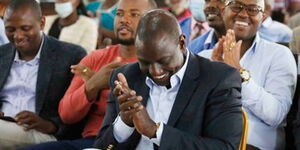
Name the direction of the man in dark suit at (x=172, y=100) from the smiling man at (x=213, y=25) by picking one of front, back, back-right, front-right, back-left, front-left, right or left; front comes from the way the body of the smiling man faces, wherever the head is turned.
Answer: front-left

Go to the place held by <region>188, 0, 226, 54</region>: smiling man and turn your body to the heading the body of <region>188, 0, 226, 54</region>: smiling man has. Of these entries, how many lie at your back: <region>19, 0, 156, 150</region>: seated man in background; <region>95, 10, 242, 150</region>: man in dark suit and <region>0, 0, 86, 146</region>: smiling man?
0

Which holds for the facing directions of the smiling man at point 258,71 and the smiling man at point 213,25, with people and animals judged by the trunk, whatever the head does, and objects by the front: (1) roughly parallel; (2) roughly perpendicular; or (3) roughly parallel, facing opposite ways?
roughly parallel

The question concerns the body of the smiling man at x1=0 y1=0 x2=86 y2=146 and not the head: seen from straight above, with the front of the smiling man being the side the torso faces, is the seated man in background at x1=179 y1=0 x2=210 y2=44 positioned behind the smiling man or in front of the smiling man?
behind

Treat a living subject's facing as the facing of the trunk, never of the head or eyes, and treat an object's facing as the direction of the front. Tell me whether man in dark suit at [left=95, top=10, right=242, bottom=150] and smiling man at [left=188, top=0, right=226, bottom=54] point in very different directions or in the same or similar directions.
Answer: same or similar directions

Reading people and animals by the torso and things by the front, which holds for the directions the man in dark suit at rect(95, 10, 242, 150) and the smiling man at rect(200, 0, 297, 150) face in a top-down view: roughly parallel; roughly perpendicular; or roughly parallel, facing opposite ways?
roughly parallel

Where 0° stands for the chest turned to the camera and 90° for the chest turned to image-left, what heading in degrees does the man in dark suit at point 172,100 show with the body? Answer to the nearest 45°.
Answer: approximately 45°

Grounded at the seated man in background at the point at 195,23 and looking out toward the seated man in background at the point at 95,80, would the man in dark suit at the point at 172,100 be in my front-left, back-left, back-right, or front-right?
front-left

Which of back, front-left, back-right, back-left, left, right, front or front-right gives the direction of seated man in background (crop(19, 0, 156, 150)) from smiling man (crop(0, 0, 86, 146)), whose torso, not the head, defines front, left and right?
left

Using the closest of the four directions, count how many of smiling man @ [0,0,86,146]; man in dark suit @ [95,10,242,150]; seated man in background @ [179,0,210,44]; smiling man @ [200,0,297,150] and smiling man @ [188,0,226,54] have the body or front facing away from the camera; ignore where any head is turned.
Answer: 0

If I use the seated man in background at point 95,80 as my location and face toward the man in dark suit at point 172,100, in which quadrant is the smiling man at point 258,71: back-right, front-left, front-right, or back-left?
front-left

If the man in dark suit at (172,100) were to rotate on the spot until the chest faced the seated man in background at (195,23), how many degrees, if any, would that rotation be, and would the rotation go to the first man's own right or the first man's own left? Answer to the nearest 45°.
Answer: approximately 135° to the first man's own right

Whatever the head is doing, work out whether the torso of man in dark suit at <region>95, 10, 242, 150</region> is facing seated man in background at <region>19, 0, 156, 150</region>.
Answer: no

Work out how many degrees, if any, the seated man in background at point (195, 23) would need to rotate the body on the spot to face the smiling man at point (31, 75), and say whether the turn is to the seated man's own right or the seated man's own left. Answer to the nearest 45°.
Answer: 0° — they already face them

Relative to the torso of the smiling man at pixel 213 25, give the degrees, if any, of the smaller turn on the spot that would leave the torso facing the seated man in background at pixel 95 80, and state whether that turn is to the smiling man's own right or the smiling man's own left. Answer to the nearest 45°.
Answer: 0° — they already face them
